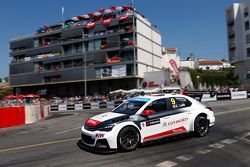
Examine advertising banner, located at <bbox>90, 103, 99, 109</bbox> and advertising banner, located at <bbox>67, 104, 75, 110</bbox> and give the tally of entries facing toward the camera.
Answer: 2

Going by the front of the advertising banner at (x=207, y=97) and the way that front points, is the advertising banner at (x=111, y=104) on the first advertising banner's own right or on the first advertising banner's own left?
on the first advertising banner's own right

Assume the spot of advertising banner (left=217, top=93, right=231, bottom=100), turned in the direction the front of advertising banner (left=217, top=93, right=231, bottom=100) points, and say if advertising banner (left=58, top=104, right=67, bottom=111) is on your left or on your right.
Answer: on your right

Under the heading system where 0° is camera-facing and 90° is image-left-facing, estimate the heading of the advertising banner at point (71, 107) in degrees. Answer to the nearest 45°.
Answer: approximately 0°

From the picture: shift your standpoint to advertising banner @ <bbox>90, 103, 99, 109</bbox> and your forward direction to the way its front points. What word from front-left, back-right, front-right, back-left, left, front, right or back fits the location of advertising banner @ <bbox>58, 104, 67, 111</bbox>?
back-right

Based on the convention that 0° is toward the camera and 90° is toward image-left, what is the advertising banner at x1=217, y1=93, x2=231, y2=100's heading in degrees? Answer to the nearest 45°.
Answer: approximately 0°
